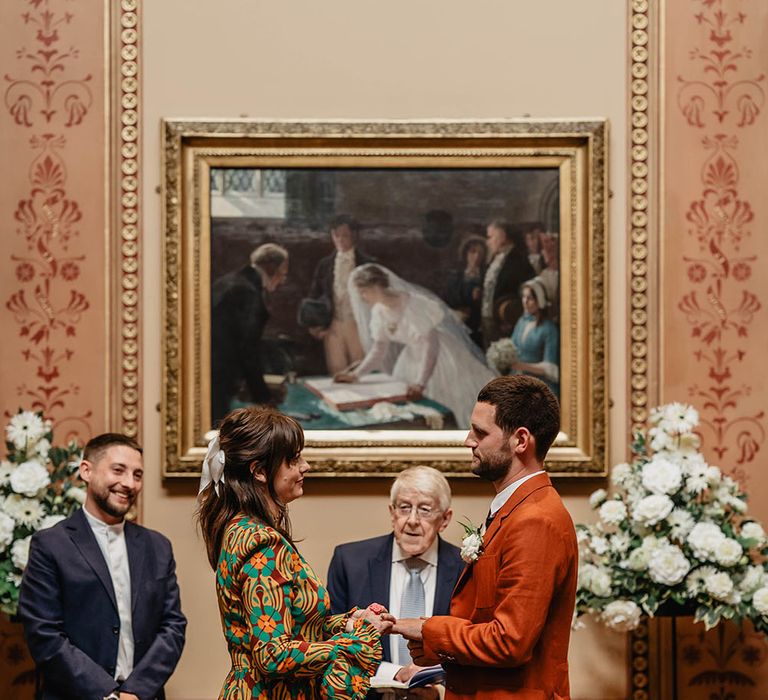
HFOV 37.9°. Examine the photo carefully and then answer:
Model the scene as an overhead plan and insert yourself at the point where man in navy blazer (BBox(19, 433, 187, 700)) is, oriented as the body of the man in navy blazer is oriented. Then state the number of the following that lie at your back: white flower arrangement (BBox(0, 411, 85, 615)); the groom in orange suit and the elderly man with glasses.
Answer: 1

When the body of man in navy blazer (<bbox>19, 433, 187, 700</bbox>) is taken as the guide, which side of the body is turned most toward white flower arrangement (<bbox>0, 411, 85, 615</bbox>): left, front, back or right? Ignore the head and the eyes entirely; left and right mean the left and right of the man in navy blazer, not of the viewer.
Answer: back

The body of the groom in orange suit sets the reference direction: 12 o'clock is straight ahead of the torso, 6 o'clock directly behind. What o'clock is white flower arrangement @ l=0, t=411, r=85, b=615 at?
The white flower arrangement is roughly at 1 o'clock from the groom in orange suit.

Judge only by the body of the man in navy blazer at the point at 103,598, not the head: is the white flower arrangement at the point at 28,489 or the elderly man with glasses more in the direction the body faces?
the elderly man with glasses

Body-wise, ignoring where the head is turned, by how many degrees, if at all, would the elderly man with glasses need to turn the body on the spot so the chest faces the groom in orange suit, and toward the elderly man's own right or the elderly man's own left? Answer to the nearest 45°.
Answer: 0° — they already face them

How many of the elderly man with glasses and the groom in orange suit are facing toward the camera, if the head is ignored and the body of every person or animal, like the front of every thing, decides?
1

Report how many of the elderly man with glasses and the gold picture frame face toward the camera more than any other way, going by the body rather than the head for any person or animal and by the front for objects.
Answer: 2

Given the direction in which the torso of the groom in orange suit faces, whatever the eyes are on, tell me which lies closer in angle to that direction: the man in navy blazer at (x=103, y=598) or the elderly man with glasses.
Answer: the man in navy blazer

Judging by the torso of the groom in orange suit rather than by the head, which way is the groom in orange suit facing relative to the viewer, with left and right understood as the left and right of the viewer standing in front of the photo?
facing to the left of the viewer
